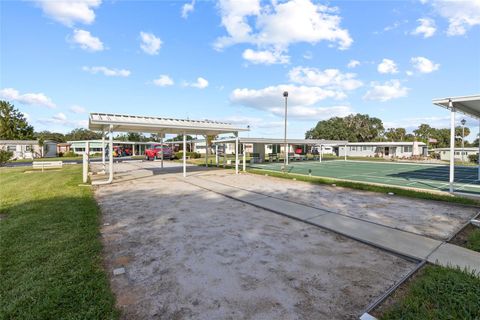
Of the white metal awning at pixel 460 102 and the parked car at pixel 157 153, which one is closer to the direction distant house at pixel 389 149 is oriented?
the white metal awning

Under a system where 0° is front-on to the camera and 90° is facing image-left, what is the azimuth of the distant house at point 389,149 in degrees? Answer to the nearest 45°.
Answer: approximately 0°

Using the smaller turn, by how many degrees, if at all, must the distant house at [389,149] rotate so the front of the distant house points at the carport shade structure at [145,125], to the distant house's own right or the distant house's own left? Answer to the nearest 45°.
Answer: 0° — it already faces it

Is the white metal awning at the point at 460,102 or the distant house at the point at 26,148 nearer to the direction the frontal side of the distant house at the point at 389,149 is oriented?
the white metal awning

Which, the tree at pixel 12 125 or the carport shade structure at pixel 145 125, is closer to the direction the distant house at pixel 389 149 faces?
the carport shade structure

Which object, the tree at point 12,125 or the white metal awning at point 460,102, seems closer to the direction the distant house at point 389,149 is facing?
the white metal awning

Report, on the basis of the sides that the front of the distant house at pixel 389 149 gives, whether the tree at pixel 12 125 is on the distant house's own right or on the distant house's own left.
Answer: on the distant house's own right

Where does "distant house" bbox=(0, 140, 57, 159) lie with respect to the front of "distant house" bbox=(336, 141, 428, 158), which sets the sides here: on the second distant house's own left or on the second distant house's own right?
on the second distant house's own right

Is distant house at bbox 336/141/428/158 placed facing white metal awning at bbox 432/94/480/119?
yes
